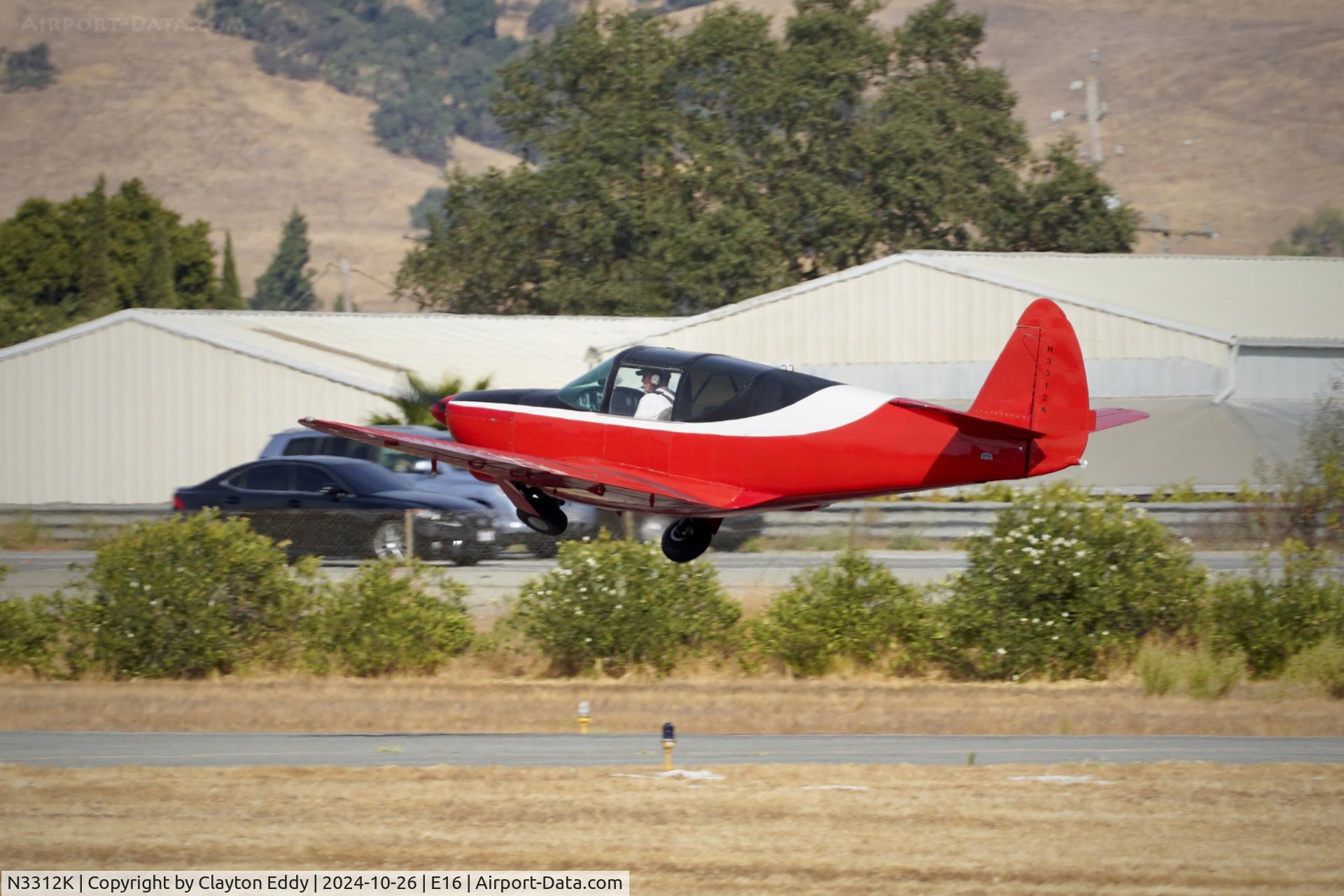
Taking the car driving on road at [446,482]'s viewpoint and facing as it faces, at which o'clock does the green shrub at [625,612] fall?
The green shrub is roughly at 1 o'clock from the car driving on road.

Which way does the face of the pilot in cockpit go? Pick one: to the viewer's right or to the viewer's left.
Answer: to the viewer's left

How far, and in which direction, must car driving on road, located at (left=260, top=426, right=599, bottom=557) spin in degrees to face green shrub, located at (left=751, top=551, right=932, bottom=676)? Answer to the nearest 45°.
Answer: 0° — it already faces it

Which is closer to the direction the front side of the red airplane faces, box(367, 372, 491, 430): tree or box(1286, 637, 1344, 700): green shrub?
the tree

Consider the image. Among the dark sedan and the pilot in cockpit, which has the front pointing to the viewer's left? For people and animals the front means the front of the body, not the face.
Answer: the pilot in cockpit

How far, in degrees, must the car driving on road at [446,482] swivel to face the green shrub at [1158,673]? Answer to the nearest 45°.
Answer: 0° — it already faces it

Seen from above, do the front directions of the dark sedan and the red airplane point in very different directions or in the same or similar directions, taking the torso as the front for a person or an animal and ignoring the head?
very different directions

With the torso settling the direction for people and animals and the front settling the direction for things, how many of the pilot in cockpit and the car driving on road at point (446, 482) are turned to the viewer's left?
1

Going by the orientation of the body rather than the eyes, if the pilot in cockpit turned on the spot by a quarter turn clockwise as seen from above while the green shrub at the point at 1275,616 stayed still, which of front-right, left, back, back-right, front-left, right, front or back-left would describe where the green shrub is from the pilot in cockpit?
front-right

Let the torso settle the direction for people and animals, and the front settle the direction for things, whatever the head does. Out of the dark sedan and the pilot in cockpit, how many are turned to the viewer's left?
1

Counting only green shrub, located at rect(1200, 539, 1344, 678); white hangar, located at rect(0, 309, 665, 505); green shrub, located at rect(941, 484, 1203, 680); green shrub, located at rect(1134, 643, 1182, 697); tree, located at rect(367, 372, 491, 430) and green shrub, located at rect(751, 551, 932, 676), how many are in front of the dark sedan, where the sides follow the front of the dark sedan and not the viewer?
4

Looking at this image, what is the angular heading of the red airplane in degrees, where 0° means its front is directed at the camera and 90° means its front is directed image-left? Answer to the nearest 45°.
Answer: approximately 135°

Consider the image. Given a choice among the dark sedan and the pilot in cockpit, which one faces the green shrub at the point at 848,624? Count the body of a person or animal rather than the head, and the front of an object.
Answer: the dark sedan

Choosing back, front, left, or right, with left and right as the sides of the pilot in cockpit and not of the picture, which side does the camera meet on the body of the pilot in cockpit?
left
